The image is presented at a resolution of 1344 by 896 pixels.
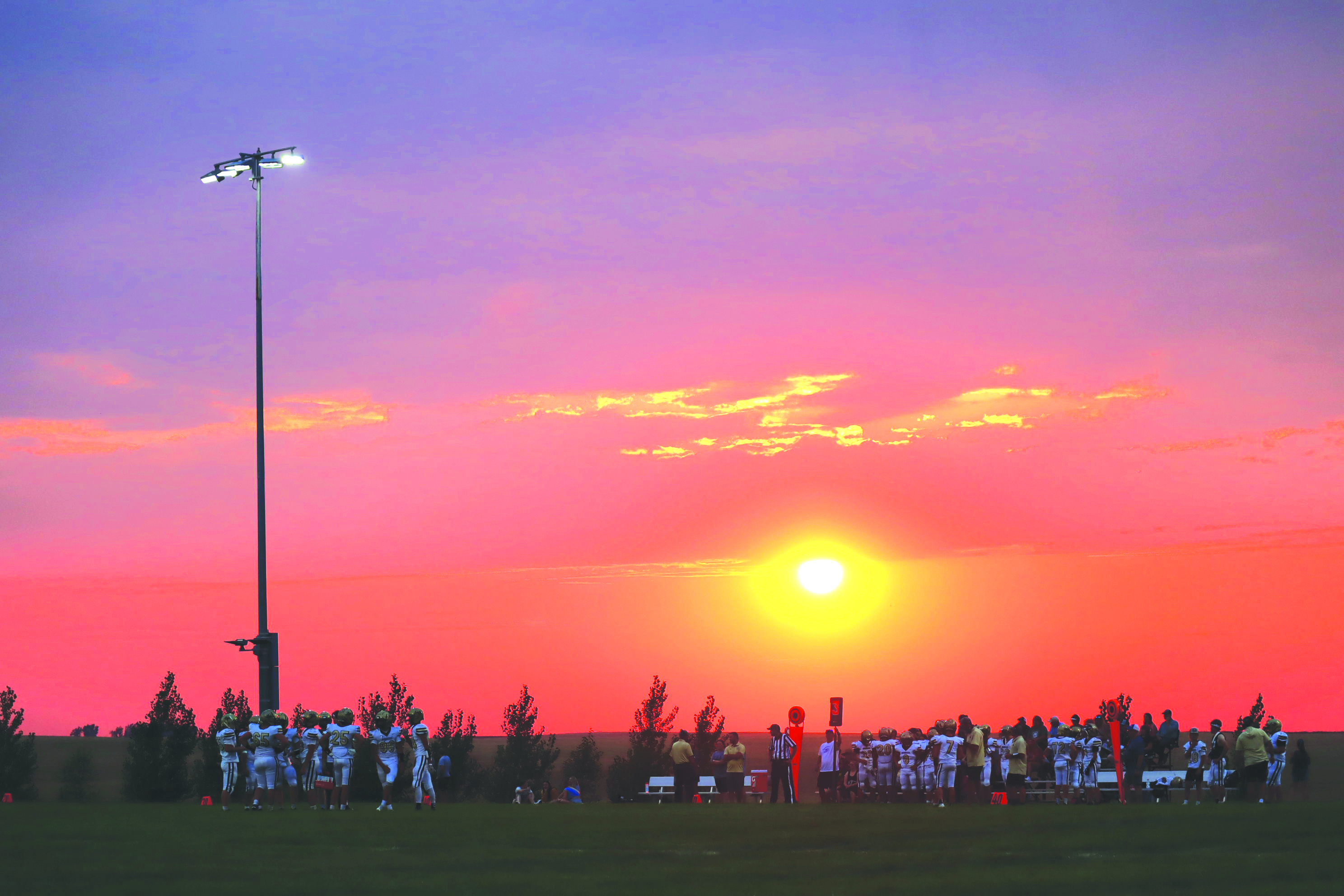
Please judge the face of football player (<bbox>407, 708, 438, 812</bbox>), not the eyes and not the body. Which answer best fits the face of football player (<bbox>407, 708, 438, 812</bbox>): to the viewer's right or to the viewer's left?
to the viewer's left

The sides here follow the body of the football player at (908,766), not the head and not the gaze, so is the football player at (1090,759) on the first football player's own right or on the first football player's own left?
on the first football player's own left

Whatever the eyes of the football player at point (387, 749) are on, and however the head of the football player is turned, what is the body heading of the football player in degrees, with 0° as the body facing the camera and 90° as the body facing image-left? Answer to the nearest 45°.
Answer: approximately 0°

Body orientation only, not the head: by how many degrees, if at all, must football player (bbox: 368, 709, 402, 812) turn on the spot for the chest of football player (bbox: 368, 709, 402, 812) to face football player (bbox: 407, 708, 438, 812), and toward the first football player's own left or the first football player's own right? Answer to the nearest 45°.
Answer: approximately 135° to the first football player's own left
